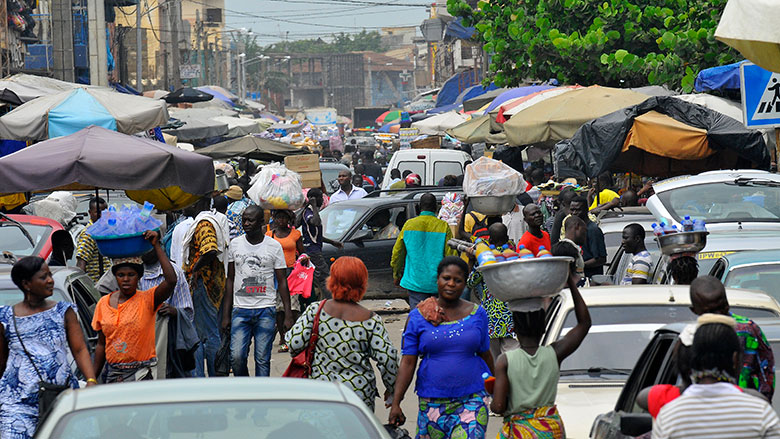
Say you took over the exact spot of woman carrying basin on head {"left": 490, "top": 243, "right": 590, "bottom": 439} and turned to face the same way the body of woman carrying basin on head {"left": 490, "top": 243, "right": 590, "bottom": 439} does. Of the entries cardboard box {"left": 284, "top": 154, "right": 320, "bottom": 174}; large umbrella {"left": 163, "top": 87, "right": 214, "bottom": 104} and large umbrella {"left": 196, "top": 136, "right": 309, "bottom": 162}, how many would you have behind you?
0

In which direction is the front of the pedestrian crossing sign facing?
toward the camera

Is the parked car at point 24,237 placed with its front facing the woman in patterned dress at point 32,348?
no

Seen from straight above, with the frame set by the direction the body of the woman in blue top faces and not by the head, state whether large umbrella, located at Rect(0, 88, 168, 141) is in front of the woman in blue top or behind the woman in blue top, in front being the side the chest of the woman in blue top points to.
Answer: behind

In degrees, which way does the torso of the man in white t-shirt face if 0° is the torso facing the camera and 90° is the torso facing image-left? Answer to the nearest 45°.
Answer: approximately 0°

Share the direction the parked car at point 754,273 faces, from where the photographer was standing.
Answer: facing the viewer and to the left of the viewer

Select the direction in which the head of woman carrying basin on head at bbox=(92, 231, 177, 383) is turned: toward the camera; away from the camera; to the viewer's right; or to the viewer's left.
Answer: toward the camera

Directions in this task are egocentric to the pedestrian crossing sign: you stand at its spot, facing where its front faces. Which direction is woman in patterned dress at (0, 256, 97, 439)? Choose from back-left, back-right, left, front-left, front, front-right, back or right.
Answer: front-right

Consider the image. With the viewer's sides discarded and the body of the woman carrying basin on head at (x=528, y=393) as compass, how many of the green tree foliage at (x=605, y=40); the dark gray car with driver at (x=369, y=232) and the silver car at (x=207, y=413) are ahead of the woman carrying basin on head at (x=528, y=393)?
2

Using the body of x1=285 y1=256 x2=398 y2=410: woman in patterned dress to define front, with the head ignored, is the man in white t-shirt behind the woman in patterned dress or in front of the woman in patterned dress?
in front

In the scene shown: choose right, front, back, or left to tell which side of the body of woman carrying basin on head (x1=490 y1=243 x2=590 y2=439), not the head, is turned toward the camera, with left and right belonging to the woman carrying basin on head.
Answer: back

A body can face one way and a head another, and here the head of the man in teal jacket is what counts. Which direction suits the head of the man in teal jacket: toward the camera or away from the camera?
away from the camera

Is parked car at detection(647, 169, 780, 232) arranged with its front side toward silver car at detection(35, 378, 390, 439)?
no

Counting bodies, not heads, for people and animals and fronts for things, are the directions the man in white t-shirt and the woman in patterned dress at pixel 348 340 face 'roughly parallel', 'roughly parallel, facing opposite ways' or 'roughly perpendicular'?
roughly parallel, facing opposite ways
